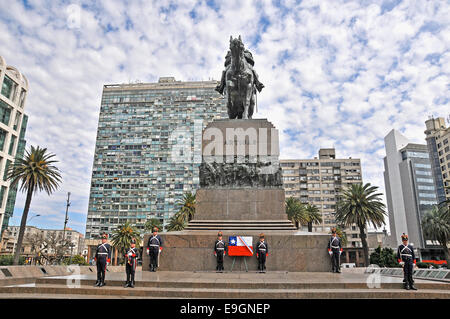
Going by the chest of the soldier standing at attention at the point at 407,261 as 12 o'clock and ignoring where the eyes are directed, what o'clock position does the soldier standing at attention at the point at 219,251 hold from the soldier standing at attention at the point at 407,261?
the soldier standing at attention at the point at 219,251 is roughly at 3 o'clock from the soldier standing at attention at the point at 407,261.

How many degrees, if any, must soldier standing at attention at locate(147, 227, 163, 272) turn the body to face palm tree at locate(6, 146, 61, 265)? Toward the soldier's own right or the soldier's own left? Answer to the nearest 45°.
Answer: approximately 135° to the soldier's own right

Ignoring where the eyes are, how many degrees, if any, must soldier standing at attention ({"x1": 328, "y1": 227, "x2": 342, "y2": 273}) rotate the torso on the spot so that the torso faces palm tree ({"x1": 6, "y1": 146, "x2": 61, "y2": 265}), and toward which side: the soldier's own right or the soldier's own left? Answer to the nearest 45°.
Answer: approximately 135° to the soldier's own right

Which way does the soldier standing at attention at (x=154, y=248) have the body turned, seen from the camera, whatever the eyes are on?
toward the camera

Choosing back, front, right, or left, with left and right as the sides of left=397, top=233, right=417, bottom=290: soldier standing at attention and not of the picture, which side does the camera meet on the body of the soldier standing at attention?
front

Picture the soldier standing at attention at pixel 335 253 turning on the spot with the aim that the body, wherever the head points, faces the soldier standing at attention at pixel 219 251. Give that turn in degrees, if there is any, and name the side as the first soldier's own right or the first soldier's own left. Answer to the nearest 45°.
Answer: approximately 90° to the first soldier's own right

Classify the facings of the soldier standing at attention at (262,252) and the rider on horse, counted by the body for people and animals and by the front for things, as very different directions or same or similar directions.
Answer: same or similar directions

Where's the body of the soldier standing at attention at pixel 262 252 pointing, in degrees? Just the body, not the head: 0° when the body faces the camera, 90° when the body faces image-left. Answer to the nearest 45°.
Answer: approximately 0°

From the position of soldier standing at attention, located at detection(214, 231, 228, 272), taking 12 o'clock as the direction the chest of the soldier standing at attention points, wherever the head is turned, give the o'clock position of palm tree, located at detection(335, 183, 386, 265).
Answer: The palm tree is roughly at 7 o'clock from the soldier standing at attention.

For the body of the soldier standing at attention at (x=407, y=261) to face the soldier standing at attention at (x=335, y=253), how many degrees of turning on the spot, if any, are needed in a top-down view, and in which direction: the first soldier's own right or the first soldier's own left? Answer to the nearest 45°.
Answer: approximately 135° to the first soldier's own right

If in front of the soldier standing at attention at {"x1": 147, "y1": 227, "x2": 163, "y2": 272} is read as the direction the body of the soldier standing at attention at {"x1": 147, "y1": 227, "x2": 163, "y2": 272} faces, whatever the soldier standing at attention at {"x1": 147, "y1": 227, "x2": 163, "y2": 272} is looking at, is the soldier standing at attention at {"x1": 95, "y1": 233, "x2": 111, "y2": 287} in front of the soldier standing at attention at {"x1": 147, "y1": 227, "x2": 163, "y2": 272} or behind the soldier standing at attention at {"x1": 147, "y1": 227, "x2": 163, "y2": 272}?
in front
